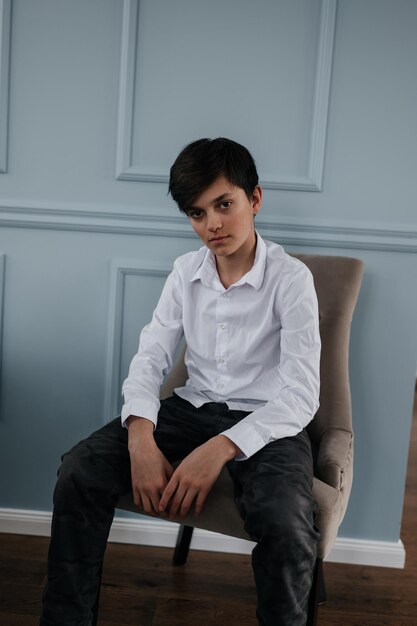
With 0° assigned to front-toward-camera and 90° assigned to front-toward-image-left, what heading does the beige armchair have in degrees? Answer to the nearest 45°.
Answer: approximately 45°

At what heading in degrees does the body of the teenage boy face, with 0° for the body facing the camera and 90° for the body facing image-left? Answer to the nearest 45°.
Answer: approximately 45°
